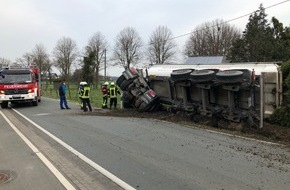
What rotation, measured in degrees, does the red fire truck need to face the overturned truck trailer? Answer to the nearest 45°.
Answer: approximately 45° to its left

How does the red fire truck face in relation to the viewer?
toward the camera
